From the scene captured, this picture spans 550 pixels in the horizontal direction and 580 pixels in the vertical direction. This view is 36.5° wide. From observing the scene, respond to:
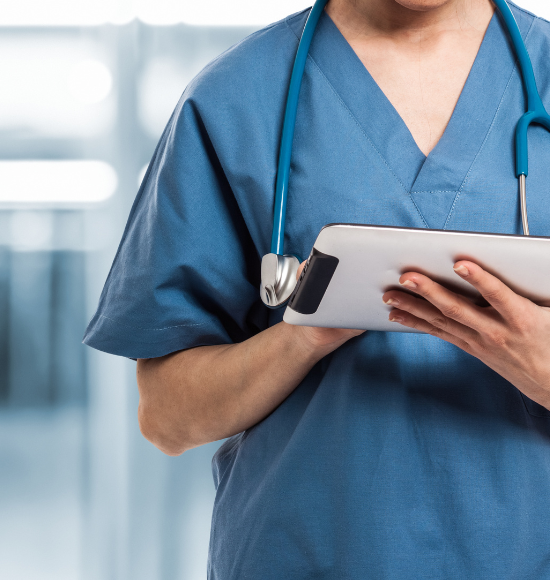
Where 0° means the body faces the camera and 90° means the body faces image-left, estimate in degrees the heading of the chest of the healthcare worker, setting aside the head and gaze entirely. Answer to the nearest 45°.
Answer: approximately 0°
